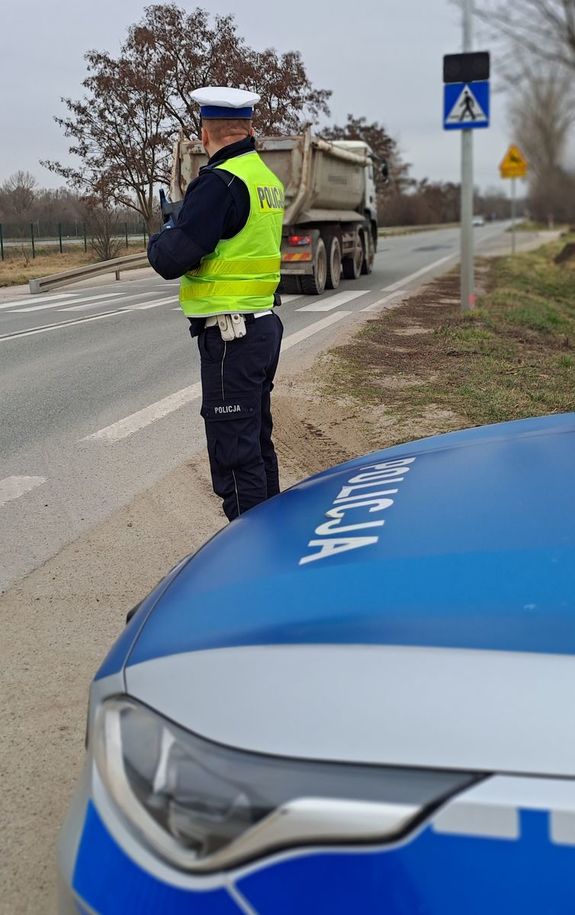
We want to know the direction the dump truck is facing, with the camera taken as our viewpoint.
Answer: facing away from the viewer and to the right of the viewer

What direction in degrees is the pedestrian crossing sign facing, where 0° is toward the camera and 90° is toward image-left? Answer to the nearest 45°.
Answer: approximately 0°

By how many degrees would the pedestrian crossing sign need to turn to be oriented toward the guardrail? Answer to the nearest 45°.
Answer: approximately 135° to its right

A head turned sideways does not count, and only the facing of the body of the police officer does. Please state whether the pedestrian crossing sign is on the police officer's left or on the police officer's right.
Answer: on the police officer's right

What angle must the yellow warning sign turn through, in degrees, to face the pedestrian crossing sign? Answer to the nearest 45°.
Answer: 0° — it already faces it

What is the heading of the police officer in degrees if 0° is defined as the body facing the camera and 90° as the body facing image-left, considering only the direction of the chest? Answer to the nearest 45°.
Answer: approximately 135°

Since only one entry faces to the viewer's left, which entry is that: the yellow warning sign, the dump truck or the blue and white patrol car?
the blue and white patrol car

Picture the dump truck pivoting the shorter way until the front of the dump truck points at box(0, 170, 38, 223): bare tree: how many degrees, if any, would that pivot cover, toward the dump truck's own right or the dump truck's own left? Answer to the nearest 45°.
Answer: approximately 90° to the dump truck's own left

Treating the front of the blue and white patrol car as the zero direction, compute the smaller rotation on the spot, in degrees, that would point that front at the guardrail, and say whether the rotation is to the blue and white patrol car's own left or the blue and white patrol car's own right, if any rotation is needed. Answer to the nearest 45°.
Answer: approximately 90° to the blue and white patrol car's own right

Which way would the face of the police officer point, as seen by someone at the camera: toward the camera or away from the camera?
away from the camera

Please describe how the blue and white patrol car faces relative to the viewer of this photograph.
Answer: facing to the left of the viewer

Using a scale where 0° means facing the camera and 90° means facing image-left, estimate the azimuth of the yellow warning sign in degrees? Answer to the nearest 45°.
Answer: approximately 0°

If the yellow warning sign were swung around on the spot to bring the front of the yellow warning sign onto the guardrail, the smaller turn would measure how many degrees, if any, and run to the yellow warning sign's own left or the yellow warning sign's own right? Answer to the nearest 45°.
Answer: approximately 90° to the yellow warning sign's own right

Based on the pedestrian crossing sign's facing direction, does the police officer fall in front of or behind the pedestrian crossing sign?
in front
